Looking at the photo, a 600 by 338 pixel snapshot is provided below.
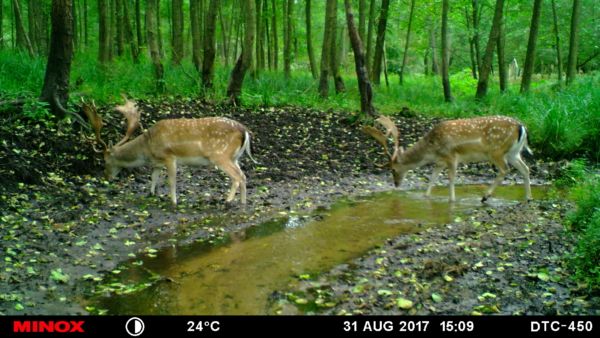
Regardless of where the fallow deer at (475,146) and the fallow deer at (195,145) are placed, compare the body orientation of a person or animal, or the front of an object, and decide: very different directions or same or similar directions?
same or similar directions

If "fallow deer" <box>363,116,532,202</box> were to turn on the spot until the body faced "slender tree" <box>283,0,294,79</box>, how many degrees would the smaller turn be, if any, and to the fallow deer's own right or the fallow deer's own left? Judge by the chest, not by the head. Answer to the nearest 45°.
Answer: approximately 45° to the fallow deer's own right

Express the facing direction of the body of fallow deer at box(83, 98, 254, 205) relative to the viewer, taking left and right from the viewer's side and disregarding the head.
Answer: facing to the left of the viewer

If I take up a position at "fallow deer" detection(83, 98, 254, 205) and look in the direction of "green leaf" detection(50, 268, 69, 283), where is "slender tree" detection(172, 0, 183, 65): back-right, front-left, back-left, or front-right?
back-right

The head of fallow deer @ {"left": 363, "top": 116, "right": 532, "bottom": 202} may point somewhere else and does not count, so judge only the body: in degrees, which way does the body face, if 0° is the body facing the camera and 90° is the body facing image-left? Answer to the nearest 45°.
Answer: approximately 90°

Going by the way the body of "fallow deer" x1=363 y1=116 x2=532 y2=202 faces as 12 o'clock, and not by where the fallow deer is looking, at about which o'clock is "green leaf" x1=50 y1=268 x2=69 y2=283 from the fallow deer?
The green leaf is roughly at 10 o'clock from the fallow deer.

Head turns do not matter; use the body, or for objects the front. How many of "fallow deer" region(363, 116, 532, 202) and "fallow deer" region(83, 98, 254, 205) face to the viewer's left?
2

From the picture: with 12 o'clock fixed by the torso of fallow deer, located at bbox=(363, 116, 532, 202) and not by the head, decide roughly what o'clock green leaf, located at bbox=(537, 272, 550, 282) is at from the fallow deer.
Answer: The green leaf is roughly at 9 o'clock from the fallow deer.

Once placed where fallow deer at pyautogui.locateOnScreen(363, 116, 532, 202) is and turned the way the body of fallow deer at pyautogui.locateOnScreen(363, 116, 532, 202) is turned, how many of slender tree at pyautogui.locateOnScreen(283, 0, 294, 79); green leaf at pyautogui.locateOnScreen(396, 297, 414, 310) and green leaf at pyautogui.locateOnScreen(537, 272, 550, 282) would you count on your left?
2

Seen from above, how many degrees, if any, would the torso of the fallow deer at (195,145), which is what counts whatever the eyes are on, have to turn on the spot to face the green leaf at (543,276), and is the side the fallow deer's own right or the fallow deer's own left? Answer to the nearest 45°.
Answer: approximately 135° to the fallow deer's own left

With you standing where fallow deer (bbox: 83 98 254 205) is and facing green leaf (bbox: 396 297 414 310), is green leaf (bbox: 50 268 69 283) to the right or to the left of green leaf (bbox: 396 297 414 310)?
right

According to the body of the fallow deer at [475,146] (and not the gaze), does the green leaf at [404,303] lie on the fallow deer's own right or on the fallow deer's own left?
on the fallow deer's own left
